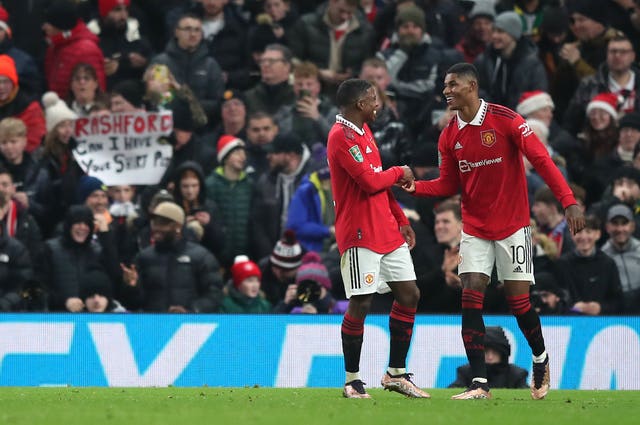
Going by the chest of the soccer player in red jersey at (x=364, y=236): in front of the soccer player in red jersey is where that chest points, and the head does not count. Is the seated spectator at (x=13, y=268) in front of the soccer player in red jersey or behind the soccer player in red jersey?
behind

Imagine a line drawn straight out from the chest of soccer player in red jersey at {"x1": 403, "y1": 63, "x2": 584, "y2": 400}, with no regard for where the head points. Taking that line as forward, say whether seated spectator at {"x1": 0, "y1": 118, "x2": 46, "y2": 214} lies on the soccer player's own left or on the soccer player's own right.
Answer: on the soccer player's own right

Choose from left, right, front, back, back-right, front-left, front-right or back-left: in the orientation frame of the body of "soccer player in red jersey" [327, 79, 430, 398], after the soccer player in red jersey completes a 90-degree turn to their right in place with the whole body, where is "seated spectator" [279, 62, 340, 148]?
back-right

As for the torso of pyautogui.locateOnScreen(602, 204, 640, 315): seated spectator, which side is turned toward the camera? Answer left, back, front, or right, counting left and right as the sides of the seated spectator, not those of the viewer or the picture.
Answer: front

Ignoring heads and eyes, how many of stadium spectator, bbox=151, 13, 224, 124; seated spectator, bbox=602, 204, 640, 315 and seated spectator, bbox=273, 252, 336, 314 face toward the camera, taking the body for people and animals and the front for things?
3

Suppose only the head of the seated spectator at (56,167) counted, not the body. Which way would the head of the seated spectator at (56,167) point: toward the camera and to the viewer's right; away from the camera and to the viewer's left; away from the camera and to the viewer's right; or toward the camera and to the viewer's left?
toward the camera and to the viewer's right

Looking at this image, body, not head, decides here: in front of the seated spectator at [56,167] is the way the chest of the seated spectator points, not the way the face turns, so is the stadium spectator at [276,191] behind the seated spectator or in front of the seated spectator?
in front

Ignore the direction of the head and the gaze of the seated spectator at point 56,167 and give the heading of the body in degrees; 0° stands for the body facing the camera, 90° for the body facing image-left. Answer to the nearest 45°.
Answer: approximately 315°

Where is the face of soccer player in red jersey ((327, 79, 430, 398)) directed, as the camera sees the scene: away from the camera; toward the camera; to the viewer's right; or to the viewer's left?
to the viewer's right
